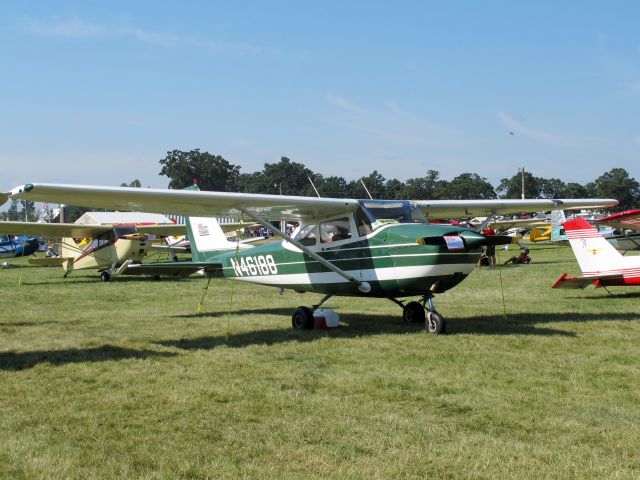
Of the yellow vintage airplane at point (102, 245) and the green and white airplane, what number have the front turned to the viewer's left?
0

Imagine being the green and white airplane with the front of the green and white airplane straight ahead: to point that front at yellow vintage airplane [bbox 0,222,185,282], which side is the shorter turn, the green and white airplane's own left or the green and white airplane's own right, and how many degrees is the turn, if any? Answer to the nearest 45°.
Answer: approximately 180°

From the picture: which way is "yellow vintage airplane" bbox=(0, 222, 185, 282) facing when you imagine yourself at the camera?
facing the viewer and to the right of the viewer

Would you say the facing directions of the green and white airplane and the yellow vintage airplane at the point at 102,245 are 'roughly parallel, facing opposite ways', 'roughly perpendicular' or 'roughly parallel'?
roughly parallel

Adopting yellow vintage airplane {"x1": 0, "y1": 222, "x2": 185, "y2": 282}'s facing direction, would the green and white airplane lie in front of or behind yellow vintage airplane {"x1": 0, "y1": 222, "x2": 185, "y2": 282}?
in front

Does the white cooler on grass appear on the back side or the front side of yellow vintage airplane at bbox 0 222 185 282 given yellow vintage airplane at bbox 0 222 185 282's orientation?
on the front side
